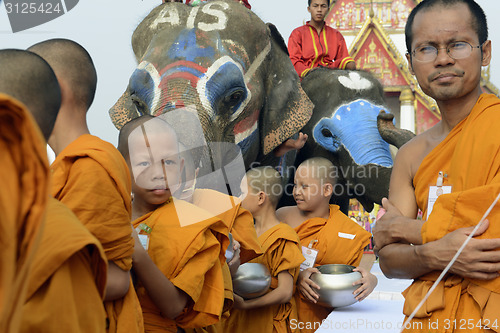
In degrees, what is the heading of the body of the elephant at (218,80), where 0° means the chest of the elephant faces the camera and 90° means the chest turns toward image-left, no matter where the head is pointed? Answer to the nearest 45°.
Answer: approximately 45°

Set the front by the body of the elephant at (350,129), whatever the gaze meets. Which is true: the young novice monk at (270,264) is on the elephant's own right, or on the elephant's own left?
on the elephant's own right

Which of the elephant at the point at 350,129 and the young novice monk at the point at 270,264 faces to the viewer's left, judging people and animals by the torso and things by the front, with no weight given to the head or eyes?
the young novice monk

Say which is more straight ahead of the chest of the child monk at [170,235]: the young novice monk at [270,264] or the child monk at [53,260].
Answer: the child monk

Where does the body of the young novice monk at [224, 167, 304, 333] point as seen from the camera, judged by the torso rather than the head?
to the viewer's left
